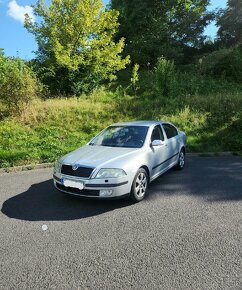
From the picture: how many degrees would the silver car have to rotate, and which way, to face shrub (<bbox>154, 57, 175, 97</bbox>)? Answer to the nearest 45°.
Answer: approximately 135° to its right

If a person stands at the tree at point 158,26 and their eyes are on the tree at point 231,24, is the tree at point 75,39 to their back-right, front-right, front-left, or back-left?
back-right

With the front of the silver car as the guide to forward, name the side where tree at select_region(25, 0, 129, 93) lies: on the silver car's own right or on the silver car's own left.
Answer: on the silver car's own right

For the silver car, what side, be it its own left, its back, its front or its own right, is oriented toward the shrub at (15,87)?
right

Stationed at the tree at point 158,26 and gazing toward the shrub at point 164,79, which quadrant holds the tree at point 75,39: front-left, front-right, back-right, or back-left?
front-right

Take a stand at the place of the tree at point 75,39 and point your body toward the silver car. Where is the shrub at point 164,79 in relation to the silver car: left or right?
left

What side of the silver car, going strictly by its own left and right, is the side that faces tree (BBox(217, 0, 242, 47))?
back

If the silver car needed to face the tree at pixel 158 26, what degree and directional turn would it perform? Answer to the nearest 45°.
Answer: approximately 135° to its right

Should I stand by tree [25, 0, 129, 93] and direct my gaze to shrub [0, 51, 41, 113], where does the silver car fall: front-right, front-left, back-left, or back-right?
front-left

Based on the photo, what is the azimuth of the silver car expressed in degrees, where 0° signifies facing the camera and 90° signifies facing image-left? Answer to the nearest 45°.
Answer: approximately 45°
